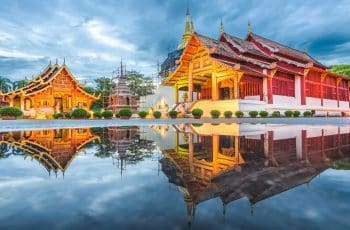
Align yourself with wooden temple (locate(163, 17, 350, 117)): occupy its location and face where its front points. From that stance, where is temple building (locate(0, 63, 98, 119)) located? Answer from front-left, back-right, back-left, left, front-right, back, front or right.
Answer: front-right

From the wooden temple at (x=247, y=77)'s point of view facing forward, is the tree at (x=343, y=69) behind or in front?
behind

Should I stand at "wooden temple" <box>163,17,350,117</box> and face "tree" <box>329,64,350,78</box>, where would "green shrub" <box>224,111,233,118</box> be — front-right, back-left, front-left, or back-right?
back-right

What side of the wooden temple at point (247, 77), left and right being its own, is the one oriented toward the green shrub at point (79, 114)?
front

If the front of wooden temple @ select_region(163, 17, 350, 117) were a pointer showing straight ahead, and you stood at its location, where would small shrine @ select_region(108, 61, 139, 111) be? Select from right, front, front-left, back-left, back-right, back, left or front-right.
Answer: front-right

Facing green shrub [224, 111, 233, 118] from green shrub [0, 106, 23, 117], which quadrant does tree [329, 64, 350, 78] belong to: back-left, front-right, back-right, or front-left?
front-left

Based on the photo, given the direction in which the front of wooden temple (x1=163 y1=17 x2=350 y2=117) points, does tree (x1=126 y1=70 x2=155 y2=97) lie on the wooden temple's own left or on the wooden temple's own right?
on the wooden temple's own right

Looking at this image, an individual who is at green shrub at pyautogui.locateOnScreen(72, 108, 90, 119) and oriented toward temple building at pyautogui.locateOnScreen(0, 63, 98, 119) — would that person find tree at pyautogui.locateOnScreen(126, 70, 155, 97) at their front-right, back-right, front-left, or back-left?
front-right

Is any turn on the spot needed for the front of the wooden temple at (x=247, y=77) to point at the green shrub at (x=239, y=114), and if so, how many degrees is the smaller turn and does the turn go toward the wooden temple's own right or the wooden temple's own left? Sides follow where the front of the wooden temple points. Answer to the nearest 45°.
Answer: approximately 45° to the wooden temple's own left

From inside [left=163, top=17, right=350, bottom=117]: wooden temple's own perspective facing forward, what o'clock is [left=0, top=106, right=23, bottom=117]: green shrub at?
The green shrub is roughly at 12 o'clock from the wooden temple.

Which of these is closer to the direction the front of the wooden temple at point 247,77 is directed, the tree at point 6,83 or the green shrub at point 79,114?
the green shrub

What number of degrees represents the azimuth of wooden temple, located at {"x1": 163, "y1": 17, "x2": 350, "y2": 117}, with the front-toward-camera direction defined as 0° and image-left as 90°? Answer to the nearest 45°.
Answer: approximately 45°

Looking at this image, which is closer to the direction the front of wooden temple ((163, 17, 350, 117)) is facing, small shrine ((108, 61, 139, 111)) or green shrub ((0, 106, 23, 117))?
the green shrub
